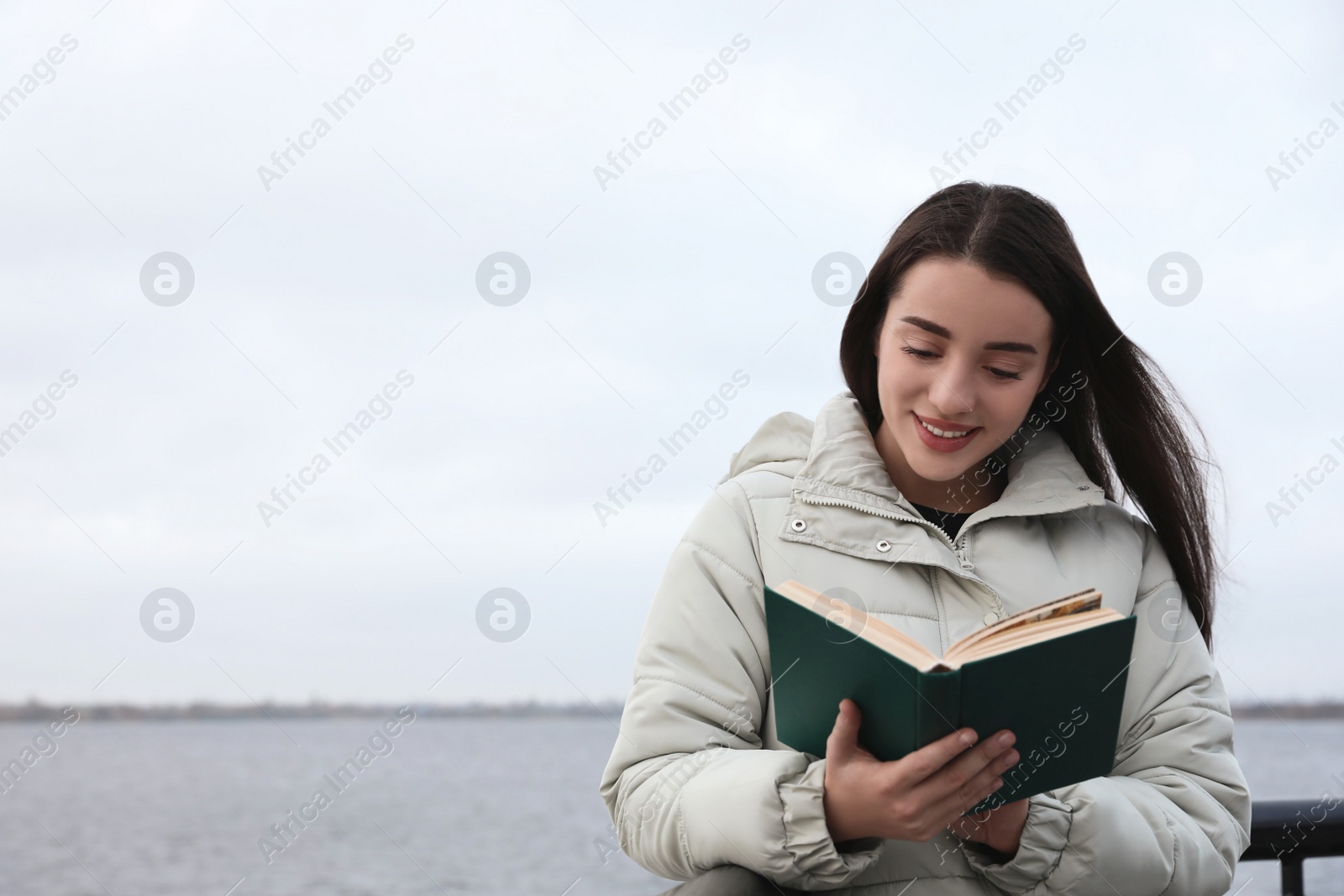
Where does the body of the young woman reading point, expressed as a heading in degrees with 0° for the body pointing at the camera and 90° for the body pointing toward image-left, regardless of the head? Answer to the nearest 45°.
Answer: approximately 0°

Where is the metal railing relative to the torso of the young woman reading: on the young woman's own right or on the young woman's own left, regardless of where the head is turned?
on the young woman's own left
